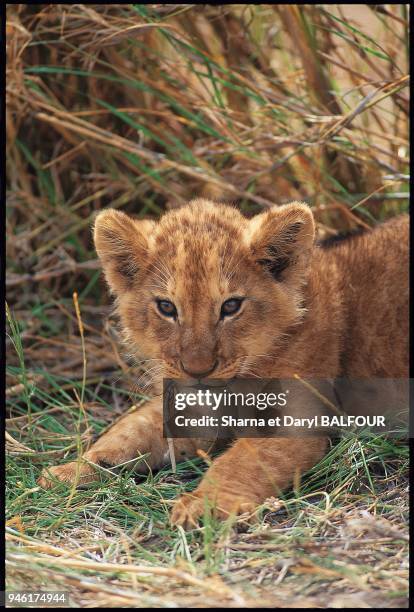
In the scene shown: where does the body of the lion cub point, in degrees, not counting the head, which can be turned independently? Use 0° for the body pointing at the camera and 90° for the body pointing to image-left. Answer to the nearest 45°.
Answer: approximately 45°
